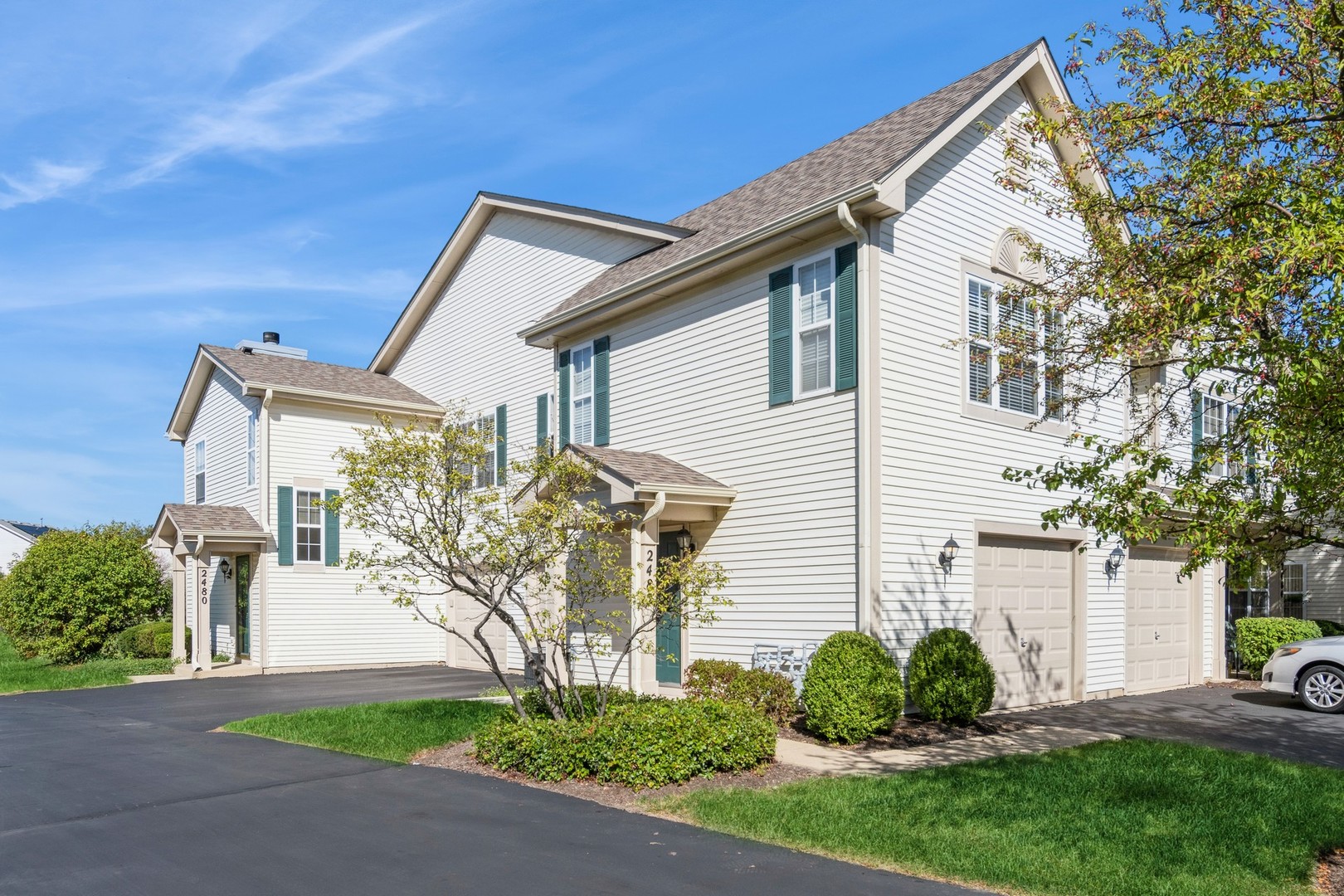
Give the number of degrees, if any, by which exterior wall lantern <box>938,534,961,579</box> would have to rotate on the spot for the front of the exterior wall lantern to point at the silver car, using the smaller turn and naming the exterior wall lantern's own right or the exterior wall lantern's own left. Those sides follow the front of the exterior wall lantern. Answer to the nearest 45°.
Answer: approximately 90° to the exterior wall lantern's own left

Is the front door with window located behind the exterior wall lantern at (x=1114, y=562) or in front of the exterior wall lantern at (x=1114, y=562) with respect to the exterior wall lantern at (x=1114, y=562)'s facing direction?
behind

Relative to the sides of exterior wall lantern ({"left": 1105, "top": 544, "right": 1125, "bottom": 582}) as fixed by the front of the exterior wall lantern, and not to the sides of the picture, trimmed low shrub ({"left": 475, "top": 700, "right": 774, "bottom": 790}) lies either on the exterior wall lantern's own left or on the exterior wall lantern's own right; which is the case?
on the exterior wall lantern's own right

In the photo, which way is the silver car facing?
to the viewer's left

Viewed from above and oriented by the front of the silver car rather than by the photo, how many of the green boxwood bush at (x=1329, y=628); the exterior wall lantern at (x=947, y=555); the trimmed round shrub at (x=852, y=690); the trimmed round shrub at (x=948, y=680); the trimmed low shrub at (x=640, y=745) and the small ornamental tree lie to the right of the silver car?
1

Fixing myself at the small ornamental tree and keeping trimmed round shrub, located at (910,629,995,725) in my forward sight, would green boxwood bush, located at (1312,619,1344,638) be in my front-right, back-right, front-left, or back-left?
front-left

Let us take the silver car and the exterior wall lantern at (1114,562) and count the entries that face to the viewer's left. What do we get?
1
